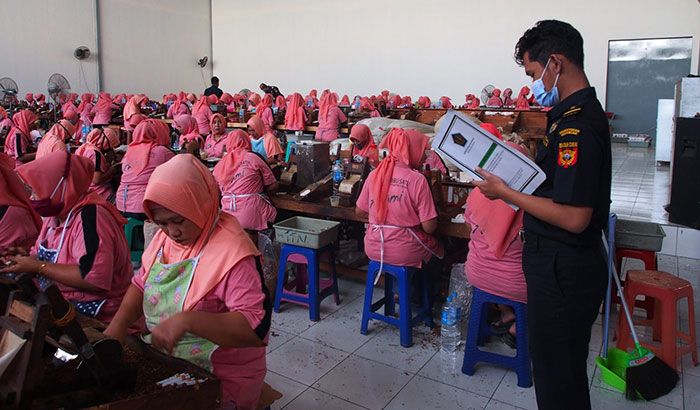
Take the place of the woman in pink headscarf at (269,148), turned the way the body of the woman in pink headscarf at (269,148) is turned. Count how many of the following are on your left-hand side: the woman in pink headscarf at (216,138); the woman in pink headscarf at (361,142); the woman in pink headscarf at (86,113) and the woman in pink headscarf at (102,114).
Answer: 1

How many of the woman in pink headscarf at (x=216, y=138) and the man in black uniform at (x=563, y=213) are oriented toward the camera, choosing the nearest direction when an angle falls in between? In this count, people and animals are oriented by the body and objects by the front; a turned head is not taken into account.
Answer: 1

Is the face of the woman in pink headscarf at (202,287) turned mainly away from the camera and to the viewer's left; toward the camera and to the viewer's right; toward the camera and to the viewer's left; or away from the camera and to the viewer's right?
toward the camera and to the viewer's left

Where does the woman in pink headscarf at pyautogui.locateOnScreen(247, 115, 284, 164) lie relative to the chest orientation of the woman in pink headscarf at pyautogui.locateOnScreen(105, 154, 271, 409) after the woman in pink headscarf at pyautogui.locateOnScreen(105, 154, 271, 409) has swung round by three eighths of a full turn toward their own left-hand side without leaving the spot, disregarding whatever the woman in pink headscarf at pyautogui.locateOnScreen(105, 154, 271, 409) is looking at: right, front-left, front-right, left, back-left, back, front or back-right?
left

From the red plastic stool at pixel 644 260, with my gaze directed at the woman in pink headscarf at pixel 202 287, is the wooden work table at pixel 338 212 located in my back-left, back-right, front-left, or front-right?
front-right

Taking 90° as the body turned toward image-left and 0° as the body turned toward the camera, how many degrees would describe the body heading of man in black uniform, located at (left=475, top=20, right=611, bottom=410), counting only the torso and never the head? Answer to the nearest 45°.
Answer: approximately 90°

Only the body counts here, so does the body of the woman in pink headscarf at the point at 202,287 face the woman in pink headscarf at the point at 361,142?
no

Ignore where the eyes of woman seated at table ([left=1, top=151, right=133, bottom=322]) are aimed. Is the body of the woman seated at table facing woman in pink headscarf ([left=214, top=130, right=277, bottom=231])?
no

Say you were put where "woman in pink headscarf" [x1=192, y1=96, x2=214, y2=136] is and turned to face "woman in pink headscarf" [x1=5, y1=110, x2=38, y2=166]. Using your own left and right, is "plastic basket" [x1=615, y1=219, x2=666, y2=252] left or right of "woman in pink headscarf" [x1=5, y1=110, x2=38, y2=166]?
left
